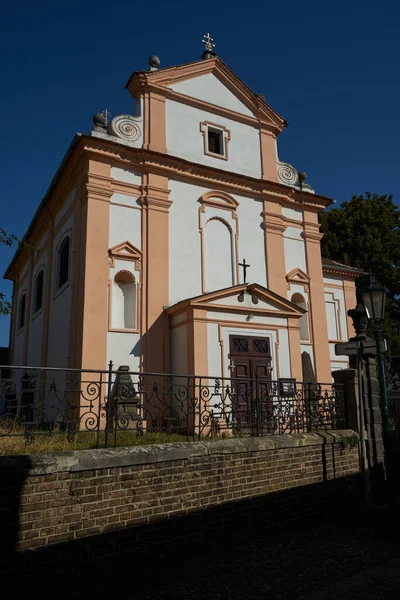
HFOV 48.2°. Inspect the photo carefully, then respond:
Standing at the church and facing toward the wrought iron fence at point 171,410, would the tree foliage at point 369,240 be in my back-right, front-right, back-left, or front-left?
back-left

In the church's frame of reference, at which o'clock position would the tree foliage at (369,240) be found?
The tree foliage is roughly at 9 o'clock from the church.

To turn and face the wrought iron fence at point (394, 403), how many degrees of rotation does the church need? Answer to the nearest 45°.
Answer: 0° — it already faces it

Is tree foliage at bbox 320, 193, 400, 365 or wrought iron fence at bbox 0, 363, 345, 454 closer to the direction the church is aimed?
the wrought iron fence

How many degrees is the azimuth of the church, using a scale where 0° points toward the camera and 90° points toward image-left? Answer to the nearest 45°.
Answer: approximately 315°

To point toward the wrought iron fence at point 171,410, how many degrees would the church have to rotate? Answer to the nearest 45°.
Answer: approximately 45° to its right
